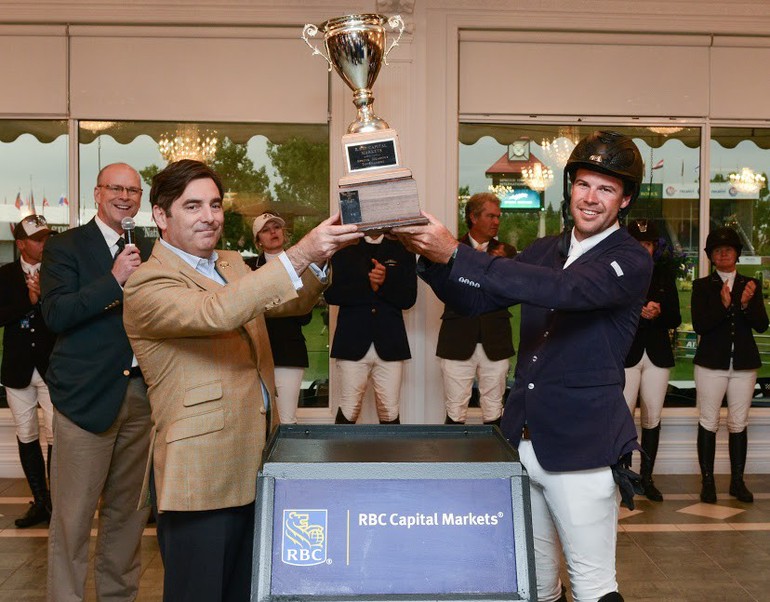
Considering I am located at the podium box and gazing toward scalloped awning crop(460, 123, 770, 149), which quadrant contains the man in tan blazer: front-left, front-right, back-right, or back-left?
front-left

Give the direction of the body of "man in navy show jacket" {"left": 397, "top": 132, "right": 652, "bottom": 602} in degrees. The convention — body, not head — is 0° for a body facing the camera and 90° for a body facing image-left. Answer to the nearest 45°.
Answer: approximately 45°

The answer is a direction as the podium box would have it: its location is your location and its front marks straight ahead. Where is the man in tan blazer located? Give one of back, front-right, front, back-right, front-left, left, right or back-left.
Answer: back-right

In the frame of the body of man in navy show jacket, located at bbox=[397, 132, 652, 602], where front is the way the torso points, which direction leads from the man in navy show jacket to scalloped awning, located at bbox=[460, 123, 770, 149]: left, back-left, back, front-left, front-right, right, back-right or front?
back-right

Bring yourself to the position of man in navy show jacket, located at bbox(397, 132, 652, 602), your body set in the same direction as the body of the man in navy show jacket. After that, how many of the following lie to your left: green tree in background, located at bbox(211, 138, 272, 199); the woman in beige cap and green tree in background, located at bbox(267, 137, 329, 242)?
0

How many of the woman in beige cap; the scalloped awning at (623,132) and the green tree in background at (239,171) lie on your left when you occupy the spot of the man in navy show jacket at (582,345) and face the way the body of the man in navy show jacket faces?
0

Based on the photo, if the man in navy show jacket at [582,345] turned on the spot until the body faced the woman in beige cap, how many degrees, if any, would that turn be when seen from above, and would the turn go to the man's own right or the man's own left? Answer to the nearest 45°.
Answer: approximately 90° to the man's own right

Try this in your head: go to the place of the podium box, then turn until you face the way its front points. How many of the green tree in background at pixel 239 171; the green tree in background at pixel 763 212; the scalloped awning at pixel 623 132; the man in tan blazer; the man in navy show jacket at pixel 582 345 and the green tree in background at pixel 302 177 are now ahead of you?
0

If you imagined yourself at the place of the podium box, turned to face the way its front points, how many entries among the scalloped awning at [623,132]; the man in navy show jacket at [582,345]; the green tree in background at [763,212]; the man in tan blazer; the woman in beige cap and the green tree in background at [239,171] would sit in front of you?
0

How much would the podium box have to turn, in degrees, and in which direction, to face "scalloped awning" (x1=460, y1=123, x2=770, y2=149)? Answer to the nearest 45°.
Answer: approximately 180°

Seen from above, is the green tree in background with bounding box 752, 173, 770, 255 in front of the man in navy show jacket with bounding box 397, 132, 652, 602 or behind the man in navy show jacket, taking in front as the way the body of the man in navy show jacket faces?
behind

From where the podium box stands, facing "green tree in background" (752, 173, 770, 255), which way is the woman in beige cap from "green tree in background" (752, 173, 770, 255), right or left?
left

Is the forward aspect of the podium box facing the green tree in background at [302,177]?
no

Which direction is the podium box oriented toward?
toward the camera

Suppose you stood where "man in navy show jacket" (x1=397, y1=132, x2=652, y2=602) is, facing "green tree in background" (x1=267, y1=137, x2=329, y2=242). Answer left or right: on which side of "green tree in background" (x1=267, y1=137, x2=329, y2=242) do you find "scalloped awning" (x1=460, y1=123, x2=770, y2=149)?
right

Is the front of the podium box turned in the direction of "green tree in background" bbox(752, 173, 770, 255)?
no

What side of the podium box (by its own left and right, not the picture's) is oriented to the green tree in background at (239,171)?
back

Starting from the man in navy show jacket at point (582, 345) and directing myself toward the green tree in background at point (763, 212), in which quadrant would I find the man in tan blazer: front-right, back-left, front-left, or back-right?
back-left

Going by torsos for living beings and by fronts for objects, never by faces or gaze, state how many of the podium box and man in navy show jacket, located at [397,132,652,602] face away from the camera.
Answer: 0

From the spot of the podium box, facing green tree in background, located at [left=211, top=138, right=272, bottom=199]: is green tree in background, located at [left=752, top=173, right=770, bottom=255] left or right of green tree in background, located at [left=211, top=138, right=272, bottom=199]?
right

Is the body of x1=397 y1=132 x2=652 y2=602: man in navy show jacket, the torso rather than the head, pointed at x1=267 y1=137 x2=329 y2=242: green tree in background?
no
